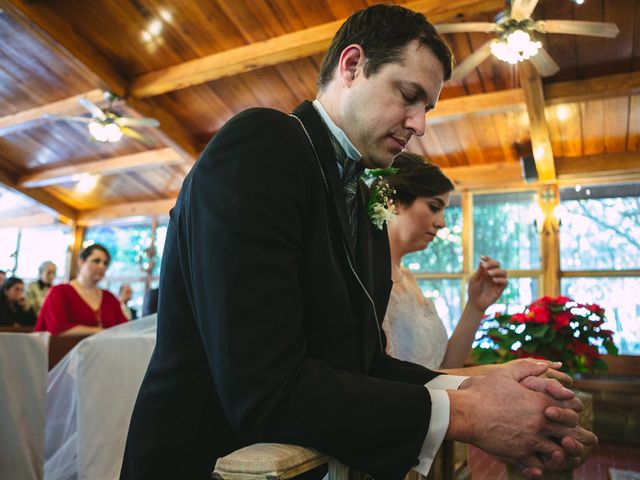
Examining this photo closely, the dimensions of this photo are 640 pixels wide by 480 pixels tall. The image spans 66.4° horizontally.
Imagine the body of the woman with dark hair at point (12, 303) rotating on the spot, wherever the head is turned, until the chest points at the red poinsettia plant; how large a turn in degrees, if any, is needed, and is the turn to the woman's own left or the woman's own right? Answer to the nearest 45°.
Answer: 0° — they already face it

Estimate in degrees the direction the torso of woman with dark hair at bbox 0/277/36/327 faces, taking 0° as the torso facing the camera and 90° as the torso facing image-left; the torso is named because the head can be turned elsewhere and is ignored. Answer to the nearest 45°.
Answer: approximately 315°

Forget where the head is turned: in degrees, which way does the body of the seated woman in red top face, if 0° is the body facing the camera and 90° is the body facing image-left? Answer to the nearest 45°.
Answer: approximately 315°

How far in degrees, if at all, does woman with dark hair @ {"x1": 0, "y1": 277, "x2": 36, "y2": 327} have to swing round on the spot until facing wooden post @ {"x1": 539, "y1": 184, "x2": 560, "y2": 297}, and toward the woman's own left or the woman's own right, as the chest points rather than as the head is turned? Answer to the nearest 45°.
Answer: approximately 45° to the woman's own left

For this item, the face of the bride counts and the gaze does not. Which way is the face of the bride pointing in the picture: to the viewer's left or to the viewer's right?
to the viewer's right

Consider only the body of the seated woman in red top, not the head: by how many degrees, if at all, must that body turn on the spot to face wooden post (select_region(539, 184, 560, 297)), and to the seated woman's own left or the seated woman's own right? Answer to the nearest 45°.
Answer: approximately 45° to the seated woman's own left

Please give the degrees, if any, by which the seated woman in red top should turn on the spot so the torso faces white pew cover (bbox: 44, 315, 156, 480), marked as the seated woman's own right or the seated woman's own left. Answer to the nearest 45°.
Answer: approximately 45° to the seated woman's own right
